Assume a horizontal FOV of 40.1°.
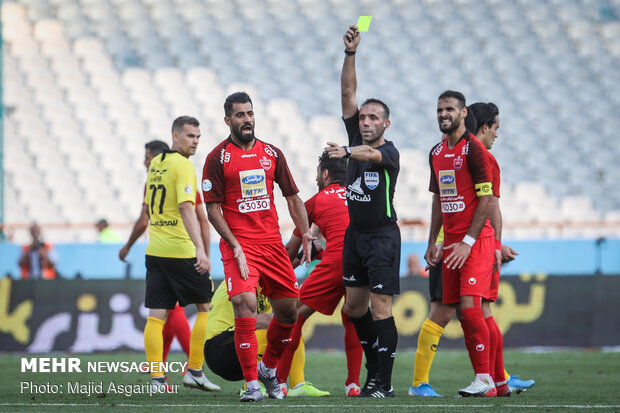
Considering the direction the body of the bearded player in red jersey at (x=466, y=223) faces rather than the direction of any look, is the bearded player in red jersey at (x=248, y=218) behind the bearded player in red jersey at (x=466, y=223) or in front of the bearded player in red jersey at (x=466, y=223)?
in front

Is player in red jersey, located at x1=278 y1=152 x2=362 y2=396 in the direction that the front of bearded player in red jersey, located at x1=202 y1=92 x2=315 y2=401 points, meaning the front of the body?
no

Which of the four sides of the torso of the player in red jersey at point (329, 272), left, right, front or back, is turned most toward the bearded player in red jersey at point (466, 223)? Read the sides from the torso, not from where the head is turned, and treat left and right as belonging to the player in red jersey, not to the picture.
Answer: back

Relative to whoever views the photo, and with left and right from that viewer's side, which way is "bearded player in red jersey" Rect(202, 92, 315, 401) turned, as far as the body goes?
facing the viewer

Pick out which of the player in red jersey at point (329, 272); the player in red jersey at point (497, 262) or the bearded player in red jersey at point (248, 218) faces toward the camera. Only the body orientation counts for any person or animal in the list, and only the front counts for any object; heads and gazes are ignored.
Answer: the bearded player in red jersey

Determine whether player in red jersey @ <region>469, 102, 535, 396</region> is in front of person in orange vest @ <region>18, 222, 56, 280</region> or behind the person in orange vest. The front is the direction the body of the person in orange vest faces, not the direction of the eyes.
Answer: in front

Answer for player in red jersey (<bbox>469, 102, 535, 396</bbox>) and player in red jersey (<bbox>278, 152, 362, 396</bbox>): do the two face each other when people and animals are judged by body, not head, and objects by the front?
no

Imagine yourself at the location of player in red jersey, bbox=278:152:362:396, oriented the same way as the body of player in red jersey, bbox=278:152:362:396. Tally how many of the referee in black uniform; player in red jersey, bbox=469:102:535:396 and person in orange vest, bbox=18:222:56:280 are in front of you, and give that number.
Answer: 1

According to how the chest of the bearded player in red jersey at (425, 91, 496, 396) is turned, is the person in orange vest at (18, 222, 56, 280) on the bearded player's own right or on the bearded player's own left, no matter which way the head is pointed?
on the bearded player's own right

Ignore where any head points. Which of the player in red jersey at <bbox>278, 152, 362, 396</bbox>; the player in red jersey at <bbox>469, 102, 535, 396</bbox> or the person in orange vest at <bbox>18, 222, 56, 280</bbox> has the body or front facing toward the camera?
the person in orange vest

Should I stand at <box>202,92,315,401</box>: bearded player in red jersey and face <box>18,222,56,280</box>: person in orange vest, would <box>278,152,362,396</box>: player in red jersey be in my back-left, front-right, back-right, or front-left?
front-right

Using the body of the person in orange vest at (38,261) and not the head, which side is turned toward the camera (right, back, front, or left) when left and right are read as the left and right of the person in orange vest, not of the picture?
front

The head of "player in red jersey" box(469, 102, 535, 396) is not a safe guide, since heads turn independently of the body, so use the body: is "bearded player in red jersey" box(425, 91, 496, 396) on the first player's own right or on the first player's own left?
on the first player's own right

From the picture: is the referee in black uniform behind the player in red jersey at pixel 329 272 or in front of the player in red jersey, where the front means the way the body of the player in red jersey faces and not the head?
behind

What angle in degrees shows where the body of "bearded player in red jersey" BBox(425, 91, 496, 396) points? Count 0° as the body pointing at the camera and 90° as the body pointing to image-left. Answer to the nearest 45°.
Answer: approximately 45°

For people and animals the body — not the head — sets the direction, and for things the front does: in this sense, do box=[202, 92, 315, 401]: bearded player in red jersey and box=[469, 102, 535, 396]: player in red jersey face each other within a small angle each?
no

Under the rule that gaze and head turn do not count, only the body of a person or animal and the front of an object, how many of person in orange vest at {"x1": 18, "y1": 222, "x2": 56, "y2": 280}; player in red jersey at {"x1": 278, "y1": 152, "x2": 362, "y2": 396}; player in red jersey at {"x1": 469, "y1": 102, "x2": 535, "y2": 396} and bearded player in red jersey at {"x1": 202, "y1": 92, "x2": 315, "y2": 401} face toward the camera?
2

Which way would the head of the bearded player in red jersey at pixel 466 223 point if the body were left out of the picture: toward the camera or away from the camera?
toward the camera
